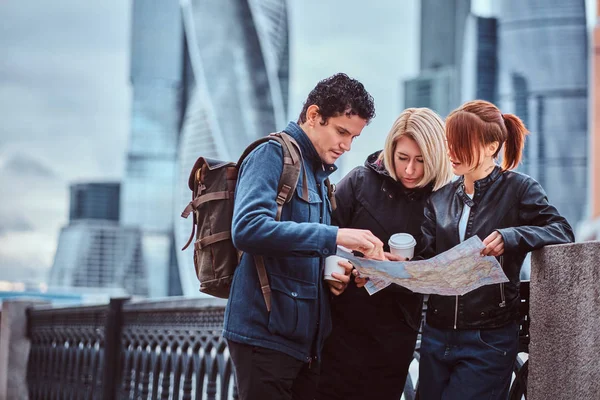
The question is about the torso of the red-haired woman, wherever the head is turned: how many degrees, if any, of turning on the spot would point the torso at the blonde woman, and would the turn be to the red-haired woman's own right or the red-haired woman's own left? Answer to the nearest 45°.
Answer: approximately 90° to the red-haired woman's own right

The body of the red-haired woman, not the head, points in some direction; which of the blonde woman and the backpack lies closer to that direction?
the backpack

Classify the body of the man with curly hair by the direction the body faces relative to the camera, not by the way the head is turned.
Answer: to the viewer's right

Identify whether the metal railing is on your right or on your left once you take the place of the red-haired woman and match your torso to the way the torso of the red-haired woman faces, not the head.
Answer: on your right

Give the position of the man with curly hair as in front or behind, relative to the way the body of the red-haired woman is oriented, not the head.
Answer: in front

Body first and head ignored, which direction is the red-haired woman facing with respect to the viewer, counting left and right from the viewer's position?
facing the viewer and to the left of the viewer

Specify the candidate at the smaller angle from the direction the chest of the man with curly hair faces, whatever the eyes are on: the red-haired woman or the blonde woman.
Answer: the red-haired woman

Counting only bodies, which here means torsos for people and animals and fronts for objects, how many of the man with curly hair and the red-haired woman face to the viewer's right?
1

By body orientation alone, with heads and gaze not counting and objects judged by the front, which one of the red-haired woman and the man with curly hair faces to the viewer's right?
the man with curly hair

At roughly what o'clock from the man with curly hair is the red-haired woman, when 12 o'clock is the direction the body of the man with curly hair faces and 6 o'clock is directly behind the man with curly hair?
The red-haired woman is roughly at 12 o'clock from the man with curly hair.

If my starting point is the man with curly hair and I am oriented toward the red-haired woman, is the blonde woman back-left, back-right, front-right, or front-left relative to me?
front-left

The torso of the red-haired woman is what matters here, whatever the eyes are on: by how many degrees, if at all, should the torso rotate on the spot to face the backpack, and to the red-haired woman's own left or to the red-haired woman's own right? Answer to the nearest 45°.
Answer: approximately 45° to the red-haired woman's own right
